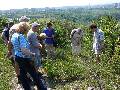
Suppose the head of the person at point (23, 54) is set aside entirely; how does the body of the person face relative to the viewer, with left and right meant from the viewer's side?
facing to the right of the viewer

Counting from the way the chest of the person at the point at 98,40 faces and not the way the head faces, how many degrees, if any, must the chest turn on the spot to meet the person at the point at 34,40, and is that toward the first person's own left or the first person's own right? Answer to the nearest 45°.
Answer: approximately 45° to the first person's own left

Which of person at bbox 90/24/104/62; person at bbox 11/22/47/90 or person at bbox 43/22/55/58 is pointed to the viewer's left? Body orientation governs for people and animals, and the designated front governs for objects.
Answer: person at bbox 90/24/104/62

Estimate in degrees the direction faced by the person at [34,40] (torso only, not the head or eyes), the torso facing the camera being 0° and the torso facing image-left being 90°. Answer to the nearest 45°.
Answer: approximately 270°

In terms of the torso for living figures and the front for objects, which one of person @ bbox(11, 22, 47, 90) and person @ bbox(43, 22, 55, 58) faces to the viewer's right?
person @ bbox(11, 22, 47, 90)

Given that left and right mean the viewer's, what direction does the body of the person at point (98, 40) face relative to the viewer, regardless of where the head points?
facing to the left of the viewer
